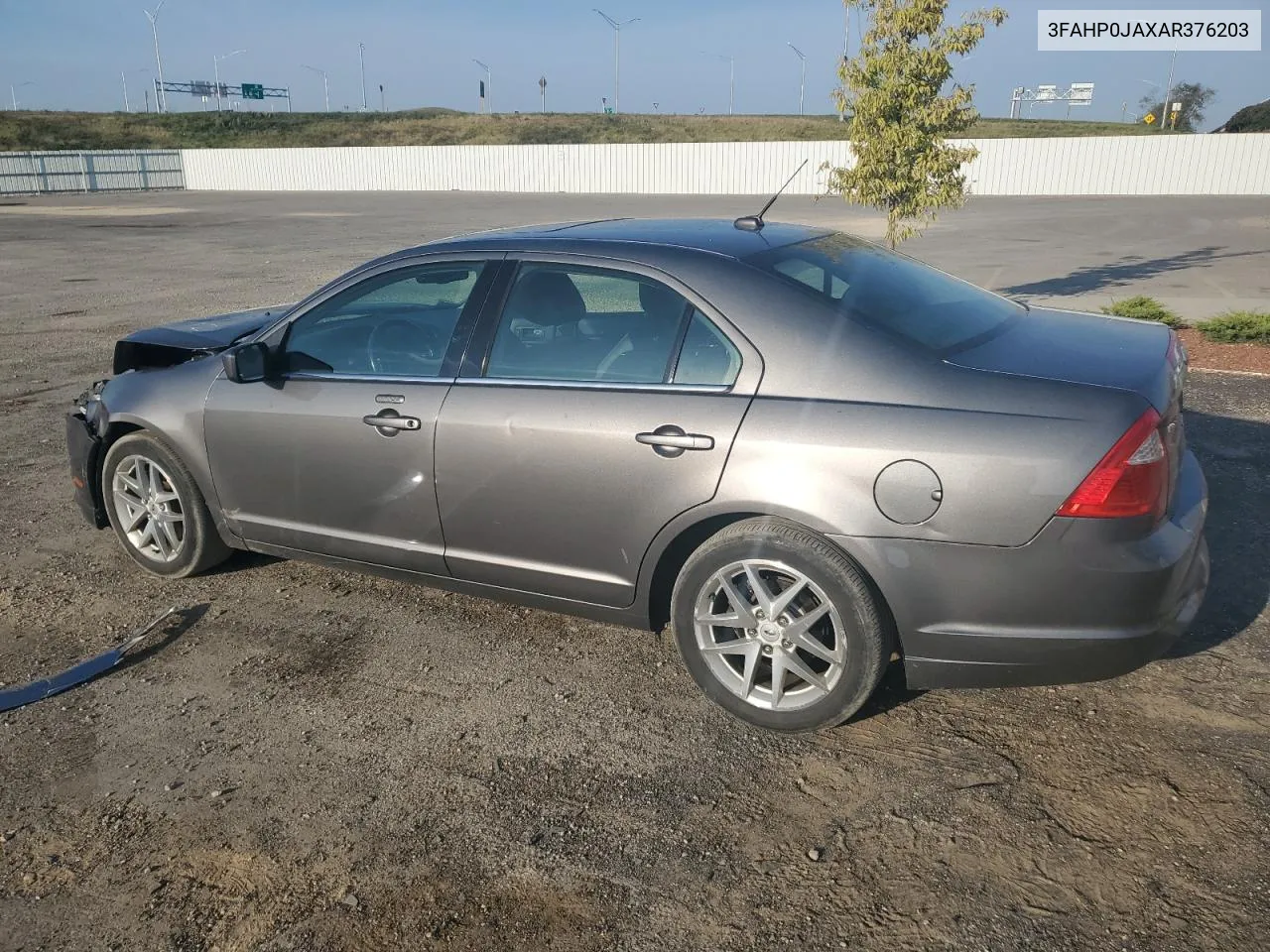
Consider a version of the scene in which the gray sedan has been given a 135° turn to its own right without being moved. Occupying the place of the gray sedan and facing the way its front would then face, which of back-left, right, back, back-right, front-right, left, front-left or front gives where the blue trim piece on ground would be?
back

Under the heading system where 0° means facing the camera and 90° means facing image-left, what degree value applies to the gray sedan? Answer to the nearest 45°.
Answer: approximately 135°

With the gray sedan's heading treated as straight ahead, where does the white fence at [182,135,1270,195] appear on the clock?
The white fence is roughly at 2 o'clock from the gray sedan.

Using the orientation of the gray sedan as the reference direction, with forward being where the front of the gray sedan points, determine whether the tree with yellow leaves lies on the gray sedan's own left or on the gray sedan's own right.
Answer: on the gray sedan's own right

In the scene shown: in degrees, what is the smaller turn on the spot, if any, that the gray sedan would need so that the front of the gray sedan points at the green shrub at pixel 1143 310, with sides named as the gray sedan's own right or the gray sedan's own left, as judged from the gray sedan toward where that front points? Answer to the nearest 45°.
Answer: approximately 90° to the gray sedan's own right

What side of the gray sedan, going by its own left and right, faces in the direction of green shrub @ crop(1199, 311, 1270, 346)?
right
